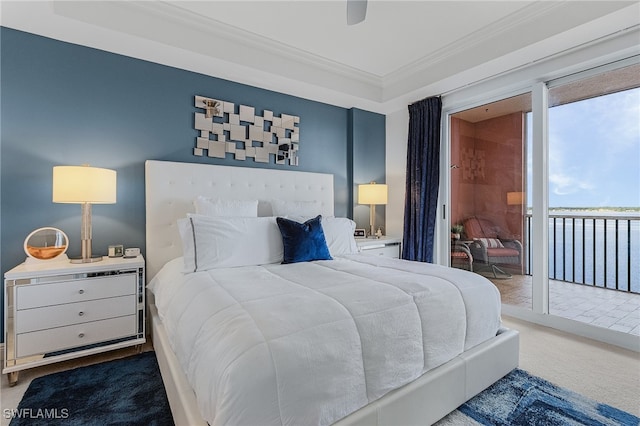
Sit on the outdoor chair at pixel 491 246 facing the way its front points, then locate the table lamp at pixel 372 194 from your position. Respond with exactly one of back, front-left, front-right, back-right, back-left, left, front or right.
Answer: back-right

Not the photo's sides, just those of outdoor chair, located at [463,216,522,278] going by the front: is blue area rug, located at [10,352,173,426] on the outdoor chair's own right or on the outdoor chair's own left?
on the outdoor chair's own right

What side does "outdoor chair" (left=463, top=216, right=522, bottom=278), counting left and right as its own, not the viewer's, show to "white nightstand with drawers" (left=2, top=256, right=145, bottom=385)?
right

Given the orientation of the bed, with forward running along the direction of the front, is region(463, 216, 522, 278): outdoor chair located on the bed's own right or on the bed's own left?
on the bed's own left

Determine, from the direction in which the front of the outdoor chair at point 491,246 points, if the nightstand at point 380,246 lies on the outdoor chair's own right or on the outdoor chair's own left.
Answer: on the outdoor chair's own right

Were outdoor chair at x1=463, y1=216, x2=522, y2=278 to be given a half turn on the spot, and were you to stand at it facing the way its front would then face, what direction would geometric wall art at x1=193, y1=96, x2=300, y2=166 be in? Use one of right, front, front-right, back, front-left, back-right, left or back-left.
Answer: left

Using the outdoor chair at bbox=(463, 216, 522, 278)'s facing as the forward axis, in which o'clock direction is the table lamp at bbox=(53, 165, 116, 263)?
The table lamp is roughly at 3 o'clock from the outdoor chair.

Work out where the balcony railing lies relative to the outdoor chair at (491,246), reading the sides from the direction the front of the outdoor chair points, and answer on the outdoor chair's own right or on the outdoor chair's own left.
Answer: on the outdoor chair's own left

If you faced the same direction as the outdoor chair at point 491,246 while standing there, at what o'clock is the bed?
The bed is roughly at 2 o'clock from the outdoor chair.

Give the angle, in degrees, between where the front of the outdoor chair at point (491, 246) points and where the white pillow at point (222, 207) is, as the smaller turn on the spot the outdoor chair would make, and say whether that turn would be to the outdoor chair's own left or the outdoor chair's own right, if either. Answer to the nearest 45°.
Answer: approximately 90° to the outdoor chair's own right

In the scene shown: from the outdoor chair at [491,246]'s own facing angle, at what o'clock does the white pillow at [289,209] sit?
The white pillow is roughly at 3 o'clock from the outdoor chair.

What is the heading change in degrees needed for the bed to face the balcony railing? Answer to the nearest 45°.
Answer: approximately 90° to its left
